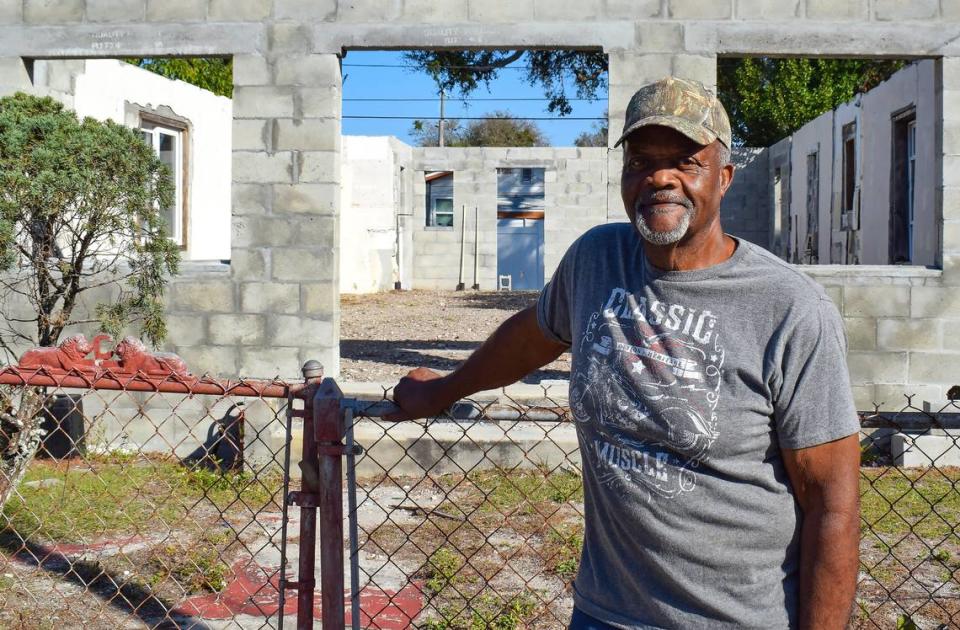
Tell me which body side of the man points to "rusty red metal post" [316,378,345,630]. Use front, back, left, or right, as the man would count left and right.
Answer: right

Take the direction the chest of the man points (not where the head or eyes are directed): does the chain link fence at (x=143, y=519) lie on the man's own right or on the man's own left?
on the man's own right

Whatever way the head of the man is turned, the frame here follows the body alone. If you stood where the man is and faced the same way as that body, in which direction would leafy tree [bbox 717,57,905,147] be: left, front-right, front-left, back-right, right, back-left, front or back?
back-right

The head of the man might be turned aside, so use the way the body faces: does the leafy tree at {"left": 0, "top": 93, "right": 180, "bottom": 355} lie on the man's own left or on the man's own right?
on the man's own right

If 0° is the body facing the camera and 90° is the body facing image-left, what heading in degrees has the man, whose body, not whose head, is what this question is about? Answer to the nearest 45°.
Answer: approximately 45°

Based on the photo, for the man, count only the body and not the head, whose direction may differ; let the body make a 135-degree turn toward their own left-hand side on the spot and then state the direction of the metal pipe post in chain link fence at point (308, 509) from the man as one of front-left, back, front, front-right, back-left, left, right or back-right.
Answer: back-left
